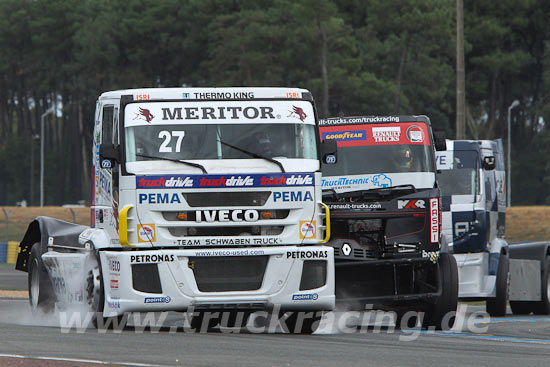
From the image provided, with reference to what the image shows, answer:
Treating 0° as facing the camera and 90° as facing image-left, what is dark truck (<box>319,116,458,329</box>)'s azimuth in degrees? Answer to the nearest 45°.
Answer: approximately 0°

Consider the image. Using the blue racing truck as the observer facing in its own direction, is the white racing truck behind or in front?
in front

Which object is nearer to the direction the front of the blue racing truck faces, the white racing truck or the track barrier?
the white racing truck

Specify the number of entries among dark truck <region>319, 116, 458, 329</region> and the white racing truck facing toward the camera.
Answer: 2

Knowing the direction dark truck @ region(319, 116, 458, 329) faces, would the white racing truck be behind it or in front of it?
in front

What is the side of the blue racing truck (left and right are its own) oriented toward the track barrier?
right

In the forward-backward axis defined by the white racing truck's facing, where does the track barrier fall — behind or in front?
behind

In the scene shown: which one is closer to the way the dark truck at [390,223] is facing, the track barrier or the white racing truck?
the white racing truck
